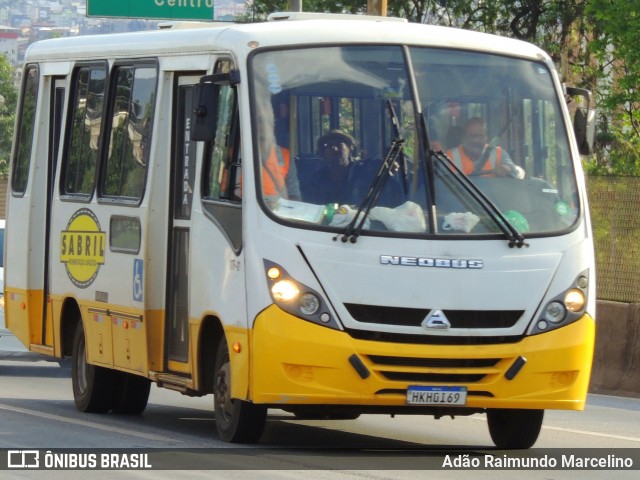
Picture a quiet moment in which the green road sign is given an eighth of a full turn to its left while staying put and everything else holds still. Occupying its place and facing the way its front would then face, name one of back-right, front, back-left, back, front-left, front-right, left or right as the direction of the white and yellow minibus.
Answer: front-right

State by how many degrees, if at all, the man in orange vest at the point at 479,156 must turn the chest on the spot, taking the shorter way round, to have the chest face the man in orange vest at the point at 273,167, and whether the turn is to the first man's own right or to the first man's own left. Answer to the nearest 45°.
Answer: approximately 90° to the first man's own right

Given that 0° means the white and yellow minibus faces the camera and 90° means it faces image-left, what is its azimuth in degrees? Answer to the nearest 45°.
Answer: approximately 315°

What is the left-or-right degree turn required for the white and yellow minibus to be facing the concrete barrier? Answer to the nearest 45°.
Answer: approximately 90° to its left

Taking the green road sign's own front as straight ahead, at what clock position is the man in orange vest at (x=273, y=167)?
The man in orange vest is roughly at 12 o'clock from the green road sign.

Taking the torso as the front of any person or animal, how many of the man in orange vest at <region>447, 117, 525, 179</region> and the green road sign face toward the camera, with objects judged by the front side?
2

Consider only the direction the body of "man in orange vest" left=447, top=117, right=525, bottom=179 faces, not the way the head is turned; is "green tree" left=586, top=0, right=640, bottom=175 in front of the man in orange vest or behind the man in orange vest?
behind

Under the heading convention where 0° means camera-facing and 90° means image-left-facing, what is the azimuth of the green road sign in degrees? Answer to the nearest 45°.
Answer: approximately 0°
